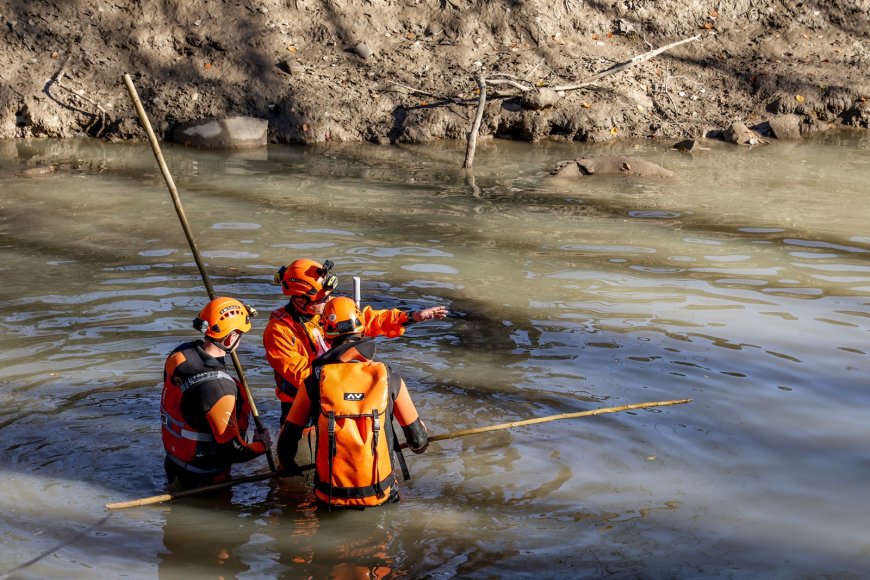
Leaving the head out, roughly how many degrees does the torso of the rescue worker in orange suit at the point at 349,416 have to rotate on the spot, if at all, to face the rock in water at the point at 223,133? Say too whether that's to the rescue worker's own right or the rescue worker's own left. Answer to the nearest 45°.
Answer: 0° — they already face it

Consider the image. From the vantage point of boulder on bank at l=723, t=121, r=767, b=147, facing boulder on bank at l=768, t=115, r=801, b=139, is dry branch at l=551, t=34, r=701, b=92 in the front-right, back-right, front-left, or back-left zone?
back-left

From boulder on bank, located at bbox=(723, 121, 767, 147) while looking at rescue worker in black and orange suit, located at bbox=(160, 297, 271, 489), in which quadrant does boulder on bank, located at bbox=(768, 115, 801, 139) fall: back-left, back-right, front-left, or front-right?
back-left

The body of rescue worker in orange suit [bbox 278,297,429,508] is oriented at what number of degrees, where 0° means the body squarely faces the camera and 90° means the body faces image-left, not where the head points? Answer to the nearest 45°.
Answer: approximately 180°

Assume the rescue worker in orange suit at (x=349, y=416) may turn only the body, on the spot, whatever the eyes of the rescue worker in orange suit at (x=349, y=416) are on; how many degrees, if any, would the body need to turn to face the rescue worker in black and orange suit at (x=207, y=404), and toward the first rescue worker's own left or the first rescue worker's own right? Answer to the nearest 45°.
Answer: approximately 45° to the first rescue worker's own left

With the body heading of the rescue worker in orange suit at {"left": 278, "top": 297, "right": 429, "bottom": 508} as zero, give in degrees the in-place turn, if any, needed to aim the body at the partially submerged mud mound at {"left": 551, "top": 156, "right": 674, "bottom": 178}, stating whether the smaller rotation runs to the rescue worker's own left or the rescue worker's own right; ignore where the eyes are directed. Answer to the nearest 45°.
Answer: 0° — they already face it

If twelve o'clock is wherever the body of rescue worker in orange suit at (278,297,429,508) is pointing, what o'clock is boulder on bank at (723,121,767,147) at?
The boulder on bank is roughly at 1 o'clock from the rescue worker in orange suit.

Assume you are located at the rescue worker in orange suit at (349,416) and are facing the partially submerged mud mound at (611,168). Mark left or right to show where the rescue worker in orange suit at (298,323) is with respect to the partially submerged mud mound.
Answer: left

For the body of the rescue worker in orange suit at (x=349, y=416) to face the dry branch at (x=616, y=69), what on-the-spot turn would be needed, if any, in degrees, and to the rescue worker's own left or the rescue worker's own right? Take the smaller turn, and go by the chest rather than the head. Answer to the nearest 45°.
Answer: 0° — they already face it
